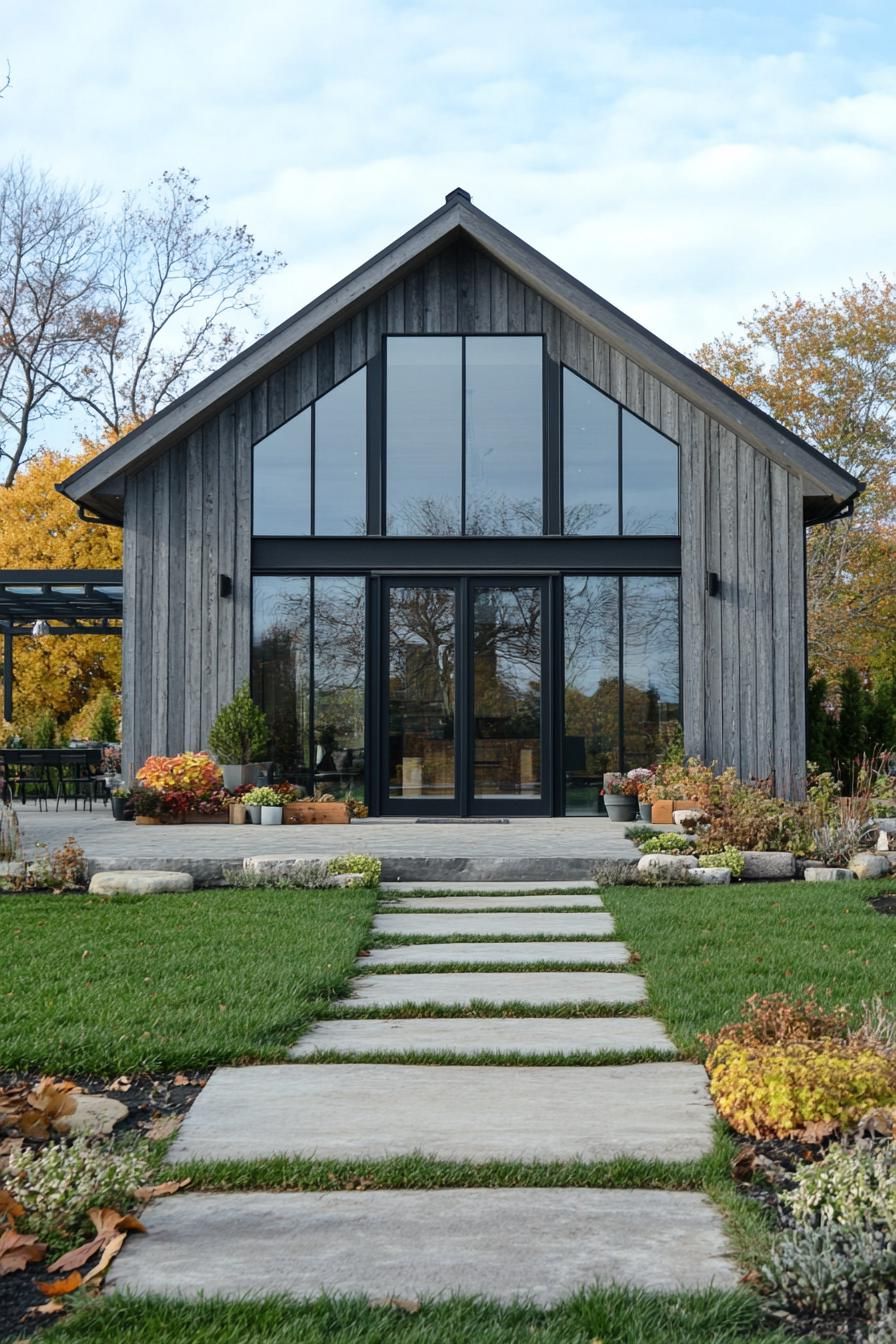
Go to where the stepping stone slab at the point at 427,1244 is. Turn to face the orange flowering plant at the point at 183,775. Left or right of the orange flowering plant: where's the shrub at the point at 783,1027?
right

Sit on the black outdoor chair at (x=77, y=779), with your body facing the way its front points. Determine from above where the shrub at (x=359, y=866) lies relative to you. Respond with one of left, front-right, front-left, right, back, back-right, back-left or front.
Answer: back

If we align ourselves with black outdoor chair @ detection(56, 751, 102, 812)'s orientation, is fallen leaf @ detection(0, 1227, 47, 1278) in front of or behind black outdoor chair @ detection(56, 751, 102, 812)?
behind

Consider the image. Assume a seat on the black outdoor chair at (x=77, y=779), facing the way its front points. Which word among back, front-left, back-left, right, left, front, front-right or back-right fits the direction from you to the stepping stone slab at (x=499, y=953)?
back

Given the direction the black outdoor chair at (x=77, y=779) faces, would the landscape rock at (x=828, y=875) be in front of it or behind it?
behind

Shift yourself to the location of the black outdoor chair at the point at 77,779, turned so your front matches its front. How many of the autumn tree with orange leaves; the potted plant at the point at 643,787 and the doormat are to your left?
0

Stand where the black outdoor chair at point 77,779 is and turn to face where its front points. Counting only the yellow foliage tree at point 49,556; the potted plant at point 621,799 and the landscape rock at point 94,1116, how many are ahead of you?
1

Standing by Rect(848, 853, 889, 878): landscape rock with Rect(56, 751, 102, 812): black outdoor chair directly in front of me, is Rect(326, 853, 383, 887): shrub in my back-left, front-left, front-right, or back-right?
front-left

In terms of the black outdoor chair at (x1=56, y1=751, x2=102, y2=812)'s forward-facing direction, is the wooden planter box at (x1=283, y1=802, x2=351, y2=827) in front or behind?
behind

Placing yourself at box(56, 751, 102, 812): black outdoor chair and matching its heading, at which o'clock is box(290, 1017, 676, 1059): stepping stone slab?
The stepping stone slab is roughly at 6 o'clock from the black outdoor chair.

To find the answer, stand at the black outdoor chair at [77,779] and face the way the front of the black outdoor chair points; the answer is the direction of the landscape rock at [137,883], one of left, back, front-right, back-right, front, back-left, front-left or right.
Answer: back
